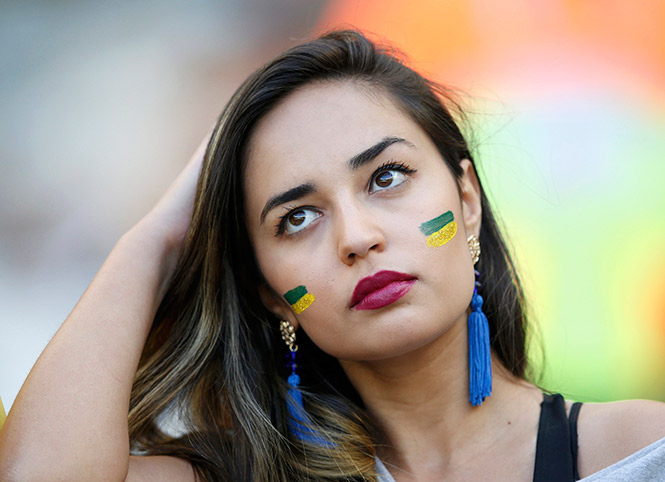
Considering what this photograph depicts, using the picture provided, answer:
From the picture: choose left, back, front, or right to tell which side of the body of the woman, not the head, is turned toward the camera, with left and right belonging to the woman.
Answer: front

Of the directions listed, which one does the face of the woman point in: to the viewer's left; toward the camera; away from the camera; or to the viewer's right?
toward the camera
